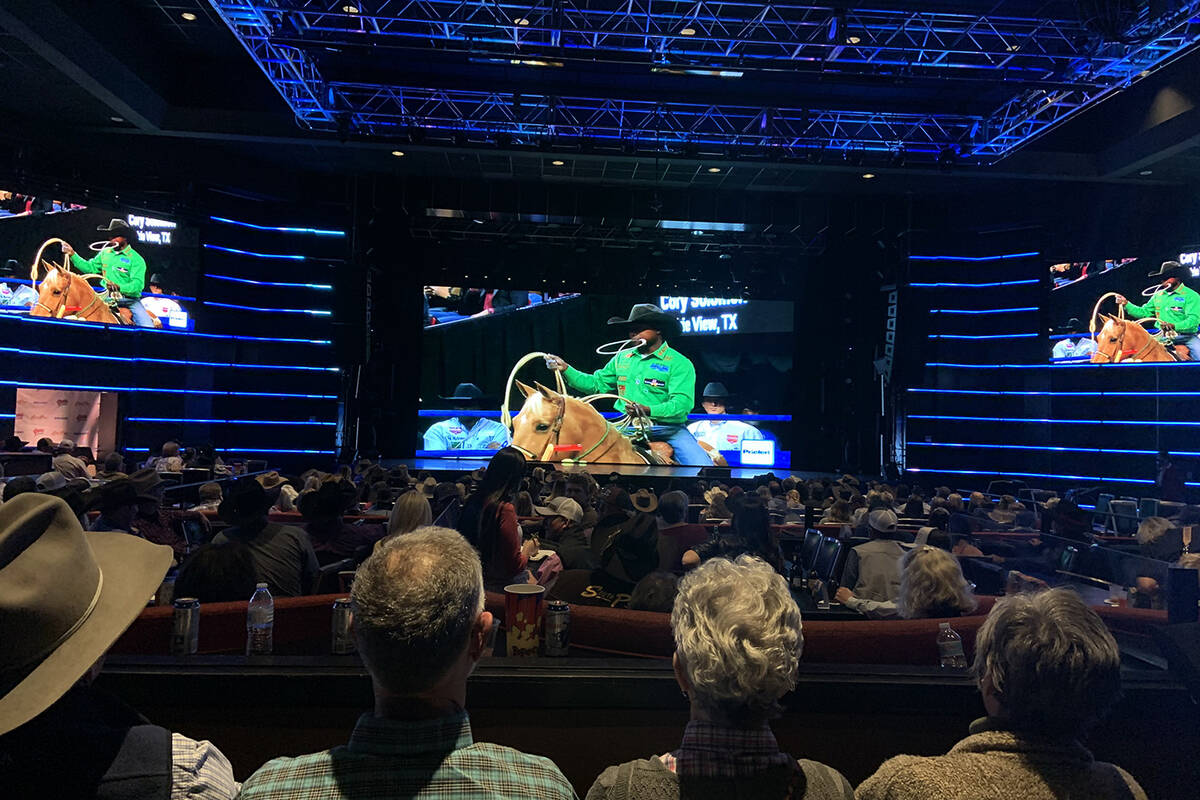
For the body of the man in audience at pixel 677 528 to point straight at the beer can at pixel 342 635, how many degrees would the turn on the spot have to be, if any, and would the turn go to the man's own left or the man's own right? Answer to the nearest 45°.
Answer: approximately 180°

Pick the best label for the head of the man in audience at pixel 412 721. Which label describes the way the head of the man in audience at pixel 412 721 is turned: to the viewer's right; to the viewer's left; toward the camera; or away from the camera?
away from the camera

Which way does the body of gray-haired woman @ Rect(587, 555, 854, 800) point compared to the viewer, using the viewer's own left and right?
facing away from the viewer

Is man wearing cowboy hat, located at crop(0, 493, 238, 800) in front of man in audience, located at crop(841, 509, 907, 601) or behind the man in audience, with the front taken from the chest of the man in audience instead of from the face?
behind

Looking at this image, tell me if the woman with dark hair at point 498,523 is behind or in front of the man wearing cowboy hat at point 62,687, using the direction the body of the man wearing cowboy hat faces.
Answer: in front

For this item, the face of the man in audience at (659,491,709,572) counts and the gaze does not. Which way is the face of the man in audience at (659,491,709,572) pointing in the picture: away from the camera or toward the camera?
away from the camera

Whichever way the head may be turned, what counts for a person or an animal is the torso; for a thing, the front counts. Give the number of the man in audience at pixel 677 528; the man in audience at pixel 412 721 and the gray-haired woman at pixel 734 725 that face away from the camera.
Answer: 3

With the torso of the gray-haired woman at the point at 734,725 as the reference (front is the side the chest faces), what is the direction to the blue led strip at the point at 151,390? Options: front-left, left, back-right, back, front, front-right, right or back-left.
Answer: front-left

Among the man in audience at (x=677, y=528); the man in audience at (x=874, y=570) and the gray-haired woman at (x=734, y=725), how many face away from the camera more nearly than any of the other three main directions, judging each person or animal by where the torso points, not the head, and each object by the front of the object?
3

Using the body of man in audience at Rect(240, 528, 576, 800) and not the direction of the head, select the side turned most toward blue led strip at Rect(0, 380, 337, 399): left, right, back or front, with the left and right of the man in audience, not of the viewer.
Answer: front

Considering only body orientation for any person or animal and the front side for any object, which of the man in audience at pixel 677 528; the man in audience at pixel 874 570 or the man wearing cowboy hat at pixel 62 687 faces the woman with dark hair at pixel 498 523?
the man wearing cowboy hat

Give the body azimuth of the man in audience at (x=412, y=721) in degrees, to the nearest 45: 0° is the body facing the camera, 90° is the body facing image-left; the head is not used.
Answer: approximately 180°

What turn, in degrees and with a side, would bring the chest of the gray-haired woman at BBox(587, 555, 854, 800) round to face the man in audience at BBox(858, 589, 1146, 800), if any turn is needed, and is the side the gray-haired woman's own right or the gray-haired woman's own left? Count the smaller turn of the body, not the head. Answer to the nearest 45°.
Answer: approximately 90° to the gray-haired woman's own right

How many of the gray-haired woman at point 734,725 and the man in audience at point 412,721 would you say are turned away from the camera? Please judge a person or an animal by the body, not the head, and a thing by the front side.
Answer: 2

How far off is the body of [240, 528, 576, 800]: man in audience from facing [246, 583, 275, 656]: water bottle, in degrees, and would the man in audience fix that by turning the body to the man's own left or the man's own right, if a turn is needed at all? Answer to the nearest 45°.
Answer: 0° — they already face it

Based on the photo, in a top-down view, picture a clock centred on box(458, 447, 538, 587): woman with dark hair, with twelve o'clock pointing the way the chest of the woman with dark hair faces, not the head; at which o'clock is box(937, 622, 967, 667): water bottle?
The water bottle is roughly at 3 o'clock from the woman with dark hair.
